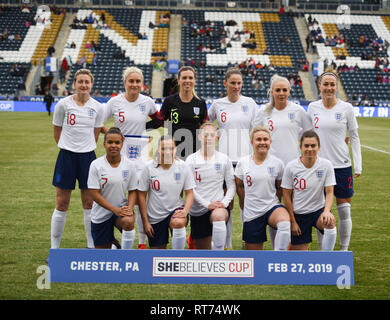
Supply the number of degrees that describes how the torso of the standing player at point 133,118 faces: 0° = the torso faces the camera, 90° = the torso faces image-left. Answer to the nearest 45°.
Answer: approximately 0°

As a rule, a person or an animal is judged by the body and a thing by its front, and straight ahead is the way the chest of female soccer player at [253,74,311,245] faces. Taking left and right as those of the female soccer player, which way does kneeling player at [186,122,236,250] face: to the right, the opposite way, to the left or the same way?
the same way

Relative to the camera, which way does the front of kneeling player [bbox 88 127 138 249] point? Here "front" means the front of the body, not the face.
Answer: toward the camera

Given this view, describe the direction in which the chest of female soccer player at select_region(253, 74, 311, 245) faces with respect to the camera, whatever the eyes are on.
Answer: toward the camera

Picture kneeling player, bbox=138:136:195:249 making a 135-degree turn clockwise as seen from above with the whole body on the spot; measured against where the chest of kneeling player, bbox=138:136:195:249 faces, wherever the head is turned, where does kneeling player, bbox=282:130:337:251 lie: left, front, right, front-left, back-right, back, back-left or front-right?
back-right

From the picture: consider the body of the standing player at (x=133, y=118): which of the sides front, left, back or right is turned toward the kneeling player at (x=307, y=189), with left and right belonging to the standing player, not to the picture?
left

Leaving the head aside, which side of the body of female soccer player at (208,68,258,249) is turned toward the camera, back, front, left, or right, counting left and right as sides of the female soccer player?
front

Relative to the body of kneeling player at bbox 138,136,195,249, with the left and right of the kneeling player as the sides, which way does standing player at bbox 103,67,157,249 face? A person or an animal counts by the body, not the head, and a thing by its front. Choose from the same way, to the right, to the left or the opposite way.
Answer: the same way

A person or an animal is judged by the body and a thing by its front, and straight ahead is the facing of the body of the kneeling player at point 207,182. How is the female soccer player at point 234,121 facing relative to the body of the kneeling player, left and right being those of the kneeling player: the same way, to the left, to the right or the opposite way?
the same way

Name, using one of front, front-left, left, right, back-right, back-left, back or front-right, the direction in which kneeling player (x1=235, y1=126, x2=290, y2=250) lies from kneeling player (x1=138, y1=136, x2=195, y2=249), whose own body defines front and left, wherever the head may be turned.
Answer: left

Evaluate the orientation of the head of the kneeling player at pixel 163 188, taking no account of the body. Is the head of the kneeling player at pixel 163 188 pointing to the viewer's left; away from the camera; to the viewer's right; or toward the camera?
toward the camera

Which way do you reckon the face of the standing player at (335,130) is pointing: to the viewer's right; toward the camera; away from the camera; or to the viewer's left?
toward the camera

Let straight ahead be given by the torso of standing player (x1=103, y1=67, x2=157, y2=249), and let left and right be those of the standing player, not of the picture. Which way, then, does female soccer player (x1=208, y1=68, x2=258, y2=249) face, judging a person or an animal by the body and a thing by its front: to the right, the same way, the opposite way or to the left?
the same way

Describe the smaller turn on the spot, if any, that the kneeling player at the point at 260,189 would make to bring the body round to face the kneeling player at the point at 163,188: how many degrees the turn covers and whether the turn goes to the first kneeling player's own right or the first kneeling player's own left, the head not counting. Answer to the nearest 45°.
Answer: approximately 90° to the first kneeling player's own right
